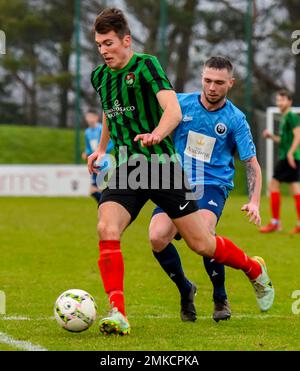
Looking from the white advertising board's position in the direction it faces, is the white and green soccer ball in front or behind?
in front

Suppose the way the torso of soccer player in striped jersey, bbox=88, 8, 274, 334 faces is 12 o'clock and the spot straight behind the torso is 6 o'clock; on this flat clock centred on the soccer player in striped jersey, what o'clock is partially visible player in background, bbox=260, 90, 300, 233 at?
The partially visible player in background is roughly at 5 o'clock from the soccer player in striped jersey.

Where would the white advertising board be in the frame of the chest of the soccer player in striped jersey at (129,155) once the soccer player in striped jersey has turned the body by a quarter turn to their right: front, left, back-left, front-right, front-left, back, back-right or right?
front-right

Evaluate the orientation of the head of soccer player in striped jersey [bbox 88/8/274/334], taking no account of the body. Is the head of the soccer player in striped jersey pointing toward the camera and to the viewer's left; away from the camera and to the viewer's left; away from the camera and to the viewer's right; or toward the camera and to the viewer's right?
toward the camera and to the viewer's left

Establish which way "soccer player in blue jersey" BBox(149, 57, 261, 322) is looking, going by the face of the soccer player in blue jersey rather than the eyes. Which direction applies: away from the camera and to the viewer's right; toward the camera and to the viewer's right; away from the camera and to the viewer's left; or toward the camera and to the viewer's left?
toward the camera and to the viewer's left

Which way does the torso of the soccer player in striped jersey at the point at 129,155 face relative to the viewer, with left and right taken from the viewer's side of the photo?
facing the viewer and to the left of the viewer

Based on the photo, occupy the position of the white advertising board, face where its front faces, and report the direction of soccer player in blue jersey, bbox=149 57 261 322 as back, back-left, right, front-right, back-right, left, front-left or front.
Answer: front

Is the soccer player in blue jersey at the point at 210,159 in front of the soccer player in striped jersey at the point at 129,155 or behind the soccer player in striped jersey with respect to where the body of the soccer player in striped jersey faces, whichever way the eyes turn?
behind

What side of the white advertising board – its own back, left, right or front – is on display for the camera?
front
